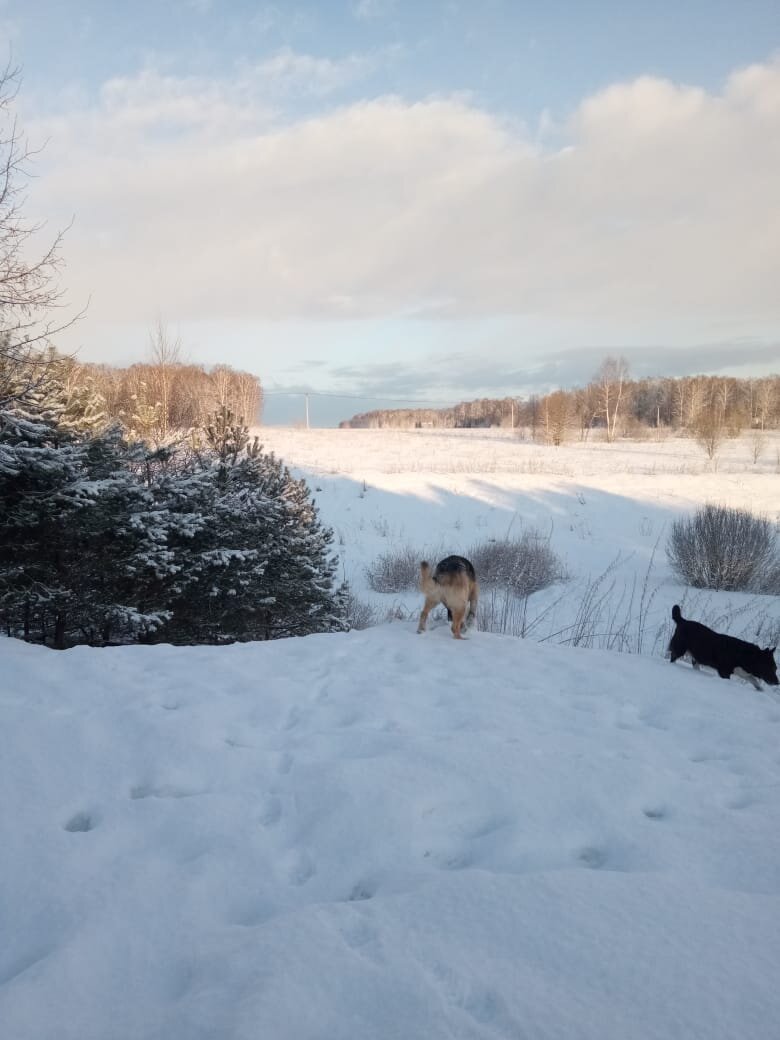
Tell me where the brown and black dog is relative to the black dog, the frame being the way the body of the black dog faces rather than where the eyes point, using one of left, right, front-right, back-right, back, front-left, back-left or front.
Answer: back

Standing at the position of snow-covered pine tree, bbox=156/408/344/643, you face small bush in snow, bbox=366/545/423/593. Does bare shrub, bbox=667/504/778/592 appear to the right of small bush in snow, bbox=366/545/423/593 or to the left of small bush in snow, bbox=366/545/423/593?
right

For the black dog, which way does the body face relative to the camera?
to the viewer's right

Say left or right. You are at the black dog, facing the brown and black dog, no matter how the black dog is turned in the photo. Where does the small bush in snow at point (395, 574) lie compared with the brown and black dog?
right

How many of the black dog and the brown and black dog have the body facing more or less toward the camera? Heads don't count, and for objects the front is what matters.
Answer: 0

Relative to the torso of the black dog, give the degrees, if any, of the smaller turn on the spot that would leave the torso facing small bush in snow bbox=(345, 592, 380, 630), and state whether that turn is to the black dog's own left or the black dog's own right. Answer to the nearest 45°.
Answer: approximately 135° to the black dog's own left

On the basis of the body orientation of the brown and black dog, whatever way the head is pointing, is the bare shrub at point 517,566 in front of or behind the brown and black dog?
in front

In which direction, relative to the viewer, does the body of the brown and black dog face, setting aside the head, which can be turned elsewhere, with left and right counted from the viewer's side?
facing away from the viewer and to the right of the viewer

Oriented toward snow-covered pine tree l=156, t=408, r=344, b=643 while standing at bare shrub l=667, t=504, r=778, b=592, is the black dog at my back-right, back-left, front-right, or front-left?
front-left

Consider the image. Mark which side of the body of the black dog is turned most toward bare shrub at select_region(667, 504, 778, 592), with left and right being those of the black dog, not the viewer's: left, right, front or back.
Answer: left

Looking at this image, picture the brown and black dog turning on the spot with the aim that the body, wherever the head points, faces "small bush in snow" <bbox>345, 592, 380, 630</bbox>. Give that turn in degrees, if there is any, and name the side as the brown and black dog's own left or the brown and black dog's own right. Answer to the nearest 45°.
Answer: approximately 45° to the brown and black dog's own left
